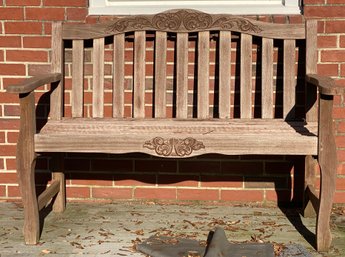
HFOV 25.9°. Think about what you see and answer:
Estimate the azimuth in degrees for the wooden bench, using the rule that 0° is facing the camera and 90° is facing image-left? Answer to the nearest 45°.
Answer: approximately 0°
